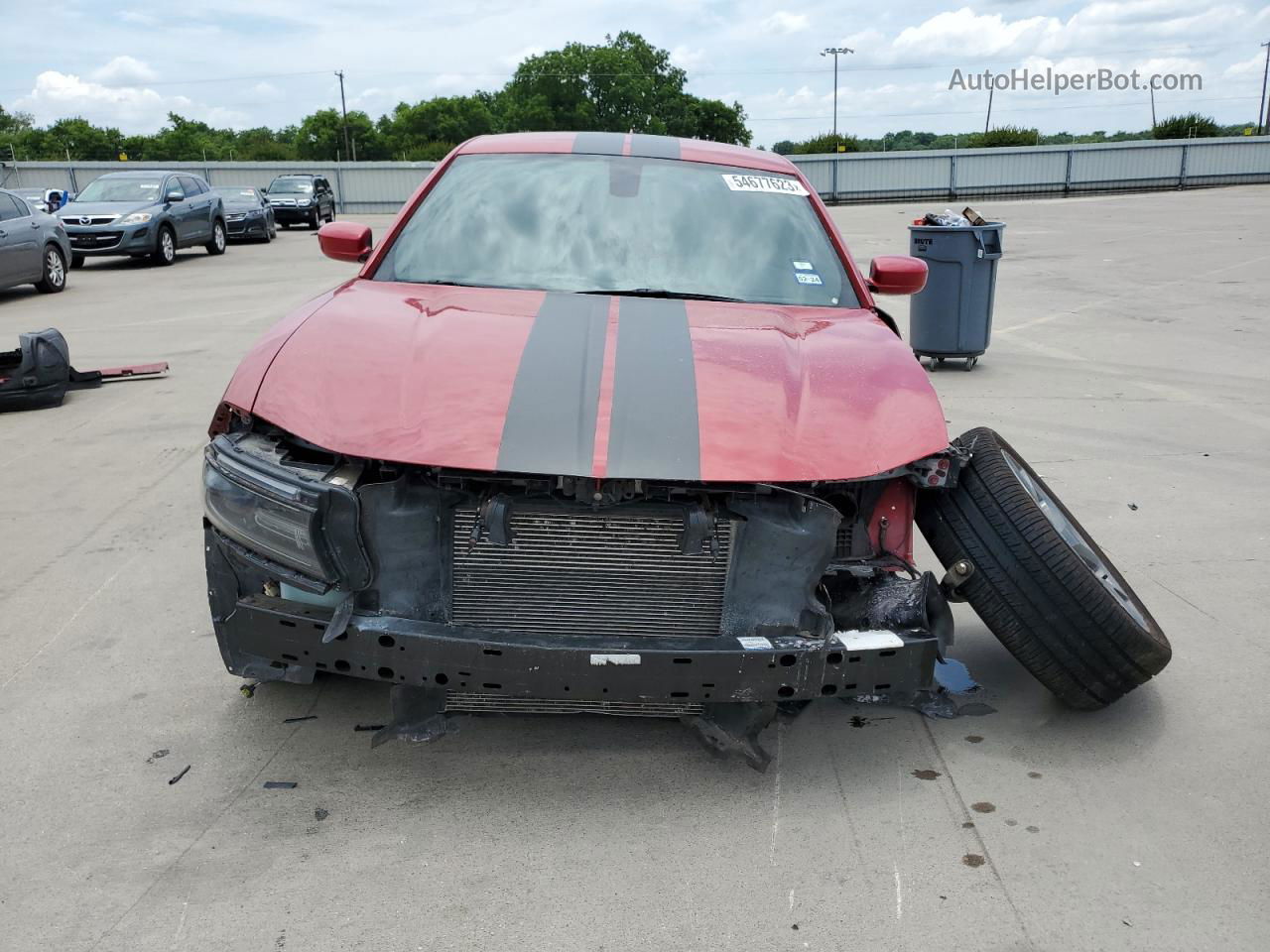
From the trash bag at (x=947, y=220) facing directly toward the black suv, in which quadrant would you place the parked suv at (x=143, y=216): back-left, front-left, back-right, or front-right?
front-left

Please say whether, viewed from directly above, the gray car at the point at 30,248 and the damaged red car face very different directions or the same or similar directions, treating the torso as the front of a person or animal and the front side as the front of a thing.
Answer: same or similar directions

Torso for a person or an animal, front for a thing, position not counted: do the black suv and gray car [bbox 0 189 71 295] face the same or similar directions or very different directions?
same or similar directions

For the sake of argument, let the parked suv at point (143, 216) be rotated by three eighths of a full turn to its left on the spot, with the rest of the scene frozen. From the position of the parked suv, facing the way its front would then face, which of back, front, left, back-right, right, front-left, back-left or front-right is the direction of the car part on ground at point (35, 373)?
right

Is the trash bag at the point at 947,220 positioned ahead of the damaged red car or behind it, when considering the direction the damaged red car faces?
behind

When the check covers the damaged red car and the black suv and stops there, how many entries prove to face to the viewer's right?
0

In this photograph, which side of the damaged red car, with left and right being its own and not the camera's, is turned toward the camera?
front

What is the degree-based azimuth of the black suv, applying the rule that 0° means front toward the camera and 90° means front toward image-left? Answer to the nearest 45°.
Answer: approximately 45°

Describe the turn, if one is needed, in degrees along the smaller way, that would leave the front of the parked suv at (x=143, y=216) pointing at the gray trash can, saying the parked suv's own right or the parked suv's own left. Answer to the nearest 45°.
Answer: approximately 90° to the parked suv's own left
